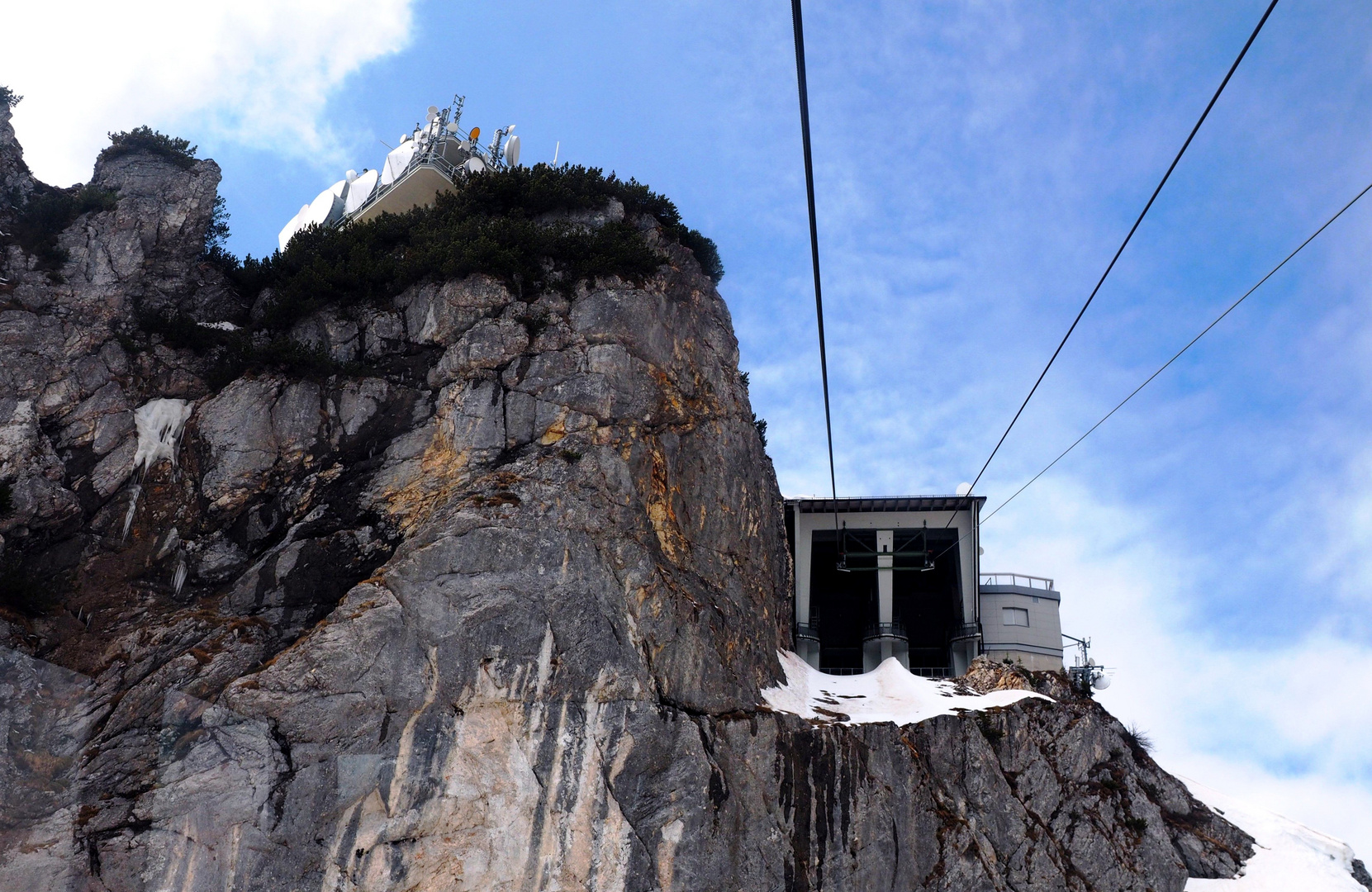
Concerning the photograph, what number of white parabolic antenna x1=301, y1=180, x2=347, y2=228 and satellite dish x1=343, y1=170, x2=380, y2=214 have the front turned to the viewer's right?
0

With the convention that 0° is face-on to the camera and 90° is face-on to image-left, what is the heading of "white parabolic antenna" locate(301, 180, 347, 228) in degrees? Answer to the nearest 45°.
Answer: approximately 45°

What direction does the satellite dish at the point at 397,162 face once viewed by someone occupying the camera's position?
facing the viewer and to the left of the viewer

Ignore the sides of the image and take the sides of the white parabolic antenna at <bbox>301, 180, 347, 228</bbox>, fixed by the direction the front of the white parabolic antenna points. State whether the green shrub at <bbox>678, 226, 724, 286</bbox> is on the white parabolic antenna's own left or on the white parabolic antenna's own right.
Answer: on the white parabolic antenna's own left

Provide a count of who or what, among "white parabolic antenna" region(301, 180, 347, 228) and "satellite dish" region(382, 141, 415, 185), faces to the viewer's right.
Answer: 0

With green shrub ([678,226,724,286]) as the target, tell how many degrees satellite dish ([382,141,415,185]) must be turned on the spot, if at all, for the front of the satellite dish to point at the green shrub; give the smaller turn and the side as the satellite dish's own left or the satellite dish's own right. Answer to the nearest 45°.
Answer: approximately 90° to the satellite dish's own left
